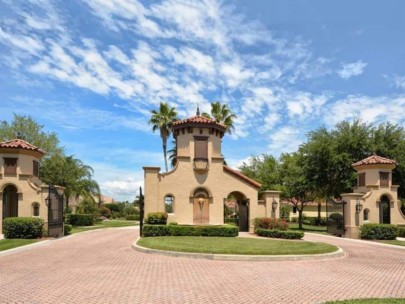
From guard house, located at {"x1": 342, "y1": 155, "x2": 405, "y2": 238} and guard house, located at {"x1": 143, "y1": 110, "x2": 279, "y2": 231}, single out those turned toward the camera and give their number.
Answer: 2

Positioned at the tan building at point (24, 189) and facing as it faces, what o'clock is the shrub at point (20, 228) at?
The shrub is roughly at 12 o'clock from the tan building.

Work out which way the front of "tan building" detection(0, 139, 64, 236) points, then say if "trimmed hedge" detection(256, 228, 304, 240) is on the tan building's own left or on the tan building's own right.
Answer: on the tan building's own left

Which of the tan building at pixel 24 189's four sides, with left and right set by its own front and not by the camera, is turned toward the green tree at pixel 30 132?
back

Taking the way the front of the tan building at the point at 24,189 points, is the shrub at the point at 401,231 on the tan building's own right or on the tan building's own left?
on the tan building's own left

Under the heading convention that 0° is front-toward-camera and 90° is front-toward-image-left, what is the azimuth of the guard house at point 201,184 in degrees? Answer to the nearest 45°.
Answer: approximately 0°

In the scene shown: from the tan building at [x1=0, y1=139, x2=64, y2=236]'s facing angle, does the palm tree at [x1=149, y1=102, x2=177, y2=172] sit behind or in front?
behind

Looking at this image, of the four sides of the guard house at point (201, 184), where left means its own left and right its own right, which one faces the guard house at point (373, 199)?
left

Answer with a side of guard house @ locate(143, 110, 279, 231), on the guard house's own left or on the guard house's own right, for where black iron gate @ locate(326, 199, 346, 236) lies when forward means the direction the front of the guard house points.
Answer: on the guard house's own left
